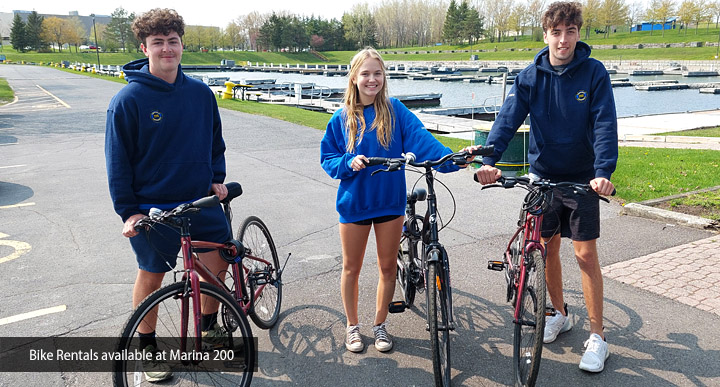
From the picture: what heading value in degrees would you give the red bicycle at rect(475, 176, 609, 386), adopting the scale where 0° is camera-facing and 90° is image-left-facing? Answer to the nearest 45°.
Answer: approximately 0°

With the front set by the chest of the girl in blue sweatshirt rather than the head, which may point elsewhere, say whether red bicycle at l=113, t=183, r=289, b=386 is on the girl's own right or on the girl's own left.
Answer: on the girl's own right

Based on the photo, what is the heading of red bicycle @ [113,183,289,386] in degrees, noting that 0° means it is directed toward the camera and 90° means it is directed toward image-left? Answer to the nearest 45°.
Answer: approximately 45°

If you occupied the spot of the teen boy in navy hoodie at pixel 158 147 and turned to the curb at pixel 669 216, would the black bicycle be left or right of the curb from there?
right

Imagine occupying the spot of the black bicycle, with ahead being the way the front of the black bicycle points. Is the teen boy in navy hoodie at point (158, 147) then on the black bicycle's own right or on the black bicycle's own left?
on the black bicycle's own right

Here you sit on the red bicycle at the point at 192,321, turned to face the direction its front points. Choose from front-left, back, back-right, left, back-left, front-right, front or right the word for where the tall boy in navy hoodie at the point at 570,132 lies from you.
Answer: back-left

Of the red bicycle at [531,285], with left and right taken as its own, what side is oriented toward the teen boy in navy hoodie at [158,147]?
right
